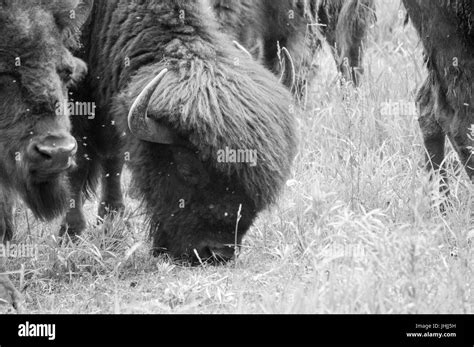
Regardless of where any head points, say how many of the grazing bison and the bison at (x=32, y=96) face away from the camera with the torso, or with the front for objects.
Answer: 0

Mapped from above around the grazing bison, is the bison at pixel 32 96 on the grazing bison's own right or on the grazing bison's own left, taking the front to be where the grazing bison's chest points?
on the grazing bison's own right

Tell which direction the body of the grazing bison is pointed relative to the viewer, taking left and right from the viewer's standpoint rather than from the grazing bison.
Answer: facing the viewer and to the right of the viewer

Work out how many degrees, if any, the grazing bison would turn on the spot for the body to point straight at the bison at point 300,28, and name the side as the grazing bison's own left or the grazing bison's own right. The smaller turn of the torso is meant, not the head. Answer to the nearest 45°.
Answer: approximately 135° to the grazing bison's own left

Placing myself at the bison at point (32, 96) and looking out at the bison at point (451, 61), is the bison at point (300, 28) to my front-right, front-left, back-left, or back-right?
front-left

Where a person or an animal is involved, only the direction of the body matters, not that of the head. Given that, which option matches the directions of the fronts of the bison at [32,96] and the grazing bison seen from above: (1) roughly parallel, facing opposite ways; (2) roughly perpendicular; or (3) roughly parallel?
roughly parallel

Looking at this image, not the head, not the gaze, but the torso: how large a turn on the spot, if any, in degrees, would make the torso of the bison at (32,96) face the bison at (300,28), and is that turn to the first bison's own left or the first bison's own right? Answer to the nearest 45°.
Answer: approximately 90° to the first bison's own left
